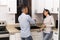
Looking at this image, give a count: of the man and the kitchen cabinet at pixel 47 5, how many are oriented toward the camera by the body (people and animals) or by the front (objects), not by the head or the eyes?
1

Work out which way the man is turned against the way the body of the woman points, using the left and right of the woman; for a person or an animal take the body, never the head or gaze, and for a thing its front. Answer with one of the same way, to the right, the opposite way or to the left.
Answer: the opposite way

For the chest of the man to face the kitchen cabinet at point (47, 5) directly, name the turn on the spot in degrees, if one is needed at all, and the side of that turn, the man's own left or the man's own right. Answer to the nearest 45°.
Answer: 0° — they already face it

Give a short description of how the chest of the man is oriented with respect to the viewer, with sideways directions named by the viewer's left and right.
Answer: facing away from the viewer and to the right of the viewer

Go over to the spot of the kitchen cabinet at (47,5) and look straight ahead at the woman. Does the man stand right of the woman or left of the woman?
right

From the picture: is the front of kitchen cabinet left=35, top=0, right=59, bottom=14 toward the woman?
yes

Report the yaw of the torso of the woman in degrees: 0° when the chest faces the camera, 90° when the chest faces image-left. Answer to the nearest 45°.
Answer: approximately 45°
